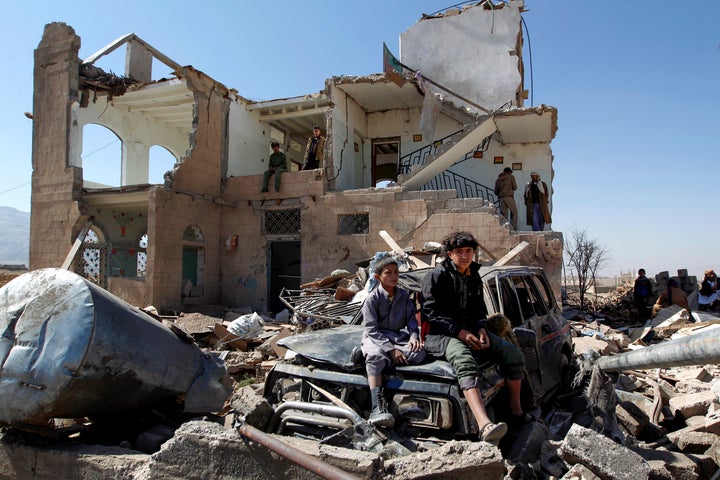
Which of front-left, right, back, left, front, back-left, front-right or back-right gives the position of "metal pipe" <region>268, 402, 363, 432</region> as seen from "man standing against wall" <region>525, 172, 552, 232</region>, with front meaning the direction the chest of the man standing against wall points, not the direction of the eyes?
front

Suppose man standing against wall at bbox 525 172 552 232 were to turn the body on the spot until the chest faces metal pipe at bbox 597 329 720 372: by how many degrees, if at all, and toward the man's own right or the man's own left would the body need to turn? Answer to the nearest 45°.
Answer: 0° — they already face it

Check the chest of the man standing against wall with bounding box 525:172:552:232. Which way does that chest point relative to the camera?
toward the camera

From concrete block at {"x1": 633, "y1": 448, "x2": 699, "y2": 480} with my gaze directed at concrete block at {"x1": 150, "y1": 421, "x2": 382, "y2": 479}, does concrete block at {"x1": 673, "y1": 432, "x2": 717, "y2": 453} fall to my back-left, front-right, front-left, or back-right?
back-right

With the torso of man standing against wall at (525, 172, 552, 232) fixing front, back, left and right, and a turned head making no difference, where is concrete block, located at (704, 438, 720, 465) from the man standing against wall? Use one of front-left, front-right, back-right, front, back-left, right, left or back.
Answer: front

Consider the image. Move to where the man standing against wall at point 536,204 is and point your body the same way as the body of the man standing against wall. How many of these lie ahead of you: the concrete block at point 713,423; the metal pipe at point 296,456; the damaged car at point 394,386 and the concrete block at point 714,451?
4

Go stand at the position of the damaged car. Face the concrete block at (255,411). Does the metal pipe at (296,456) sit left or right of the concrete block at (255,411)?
left

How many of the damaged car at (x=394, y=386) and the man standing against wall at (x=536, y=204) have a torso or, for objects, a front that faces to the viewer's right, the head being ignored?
0

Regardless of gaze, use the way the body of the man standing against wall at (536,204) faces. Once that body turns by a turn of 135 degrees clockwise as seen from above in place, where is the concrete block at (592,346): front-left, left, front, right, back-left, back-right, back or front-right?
back-left

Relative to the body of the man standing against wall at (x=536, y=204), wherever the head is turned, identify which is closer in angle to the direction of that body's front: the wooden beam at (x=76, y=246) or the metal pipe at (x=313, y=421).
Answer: the metal pipe

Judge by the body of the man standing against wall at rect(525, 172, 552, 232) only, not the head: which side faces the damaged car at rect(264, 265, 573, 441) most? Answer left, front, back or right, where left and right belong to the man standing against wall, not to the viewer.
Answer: front

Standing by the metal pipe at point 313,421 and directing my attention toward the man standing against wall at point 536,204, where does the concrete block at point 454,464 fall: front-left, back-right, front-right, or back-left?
back-right

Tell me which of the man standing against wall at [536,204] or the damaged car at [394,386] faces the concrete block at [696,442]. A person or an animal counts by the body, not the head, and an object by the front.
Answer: the man standing against wall

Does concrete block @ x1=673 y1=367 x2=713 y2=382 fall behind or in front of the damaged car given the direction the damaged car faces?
behind

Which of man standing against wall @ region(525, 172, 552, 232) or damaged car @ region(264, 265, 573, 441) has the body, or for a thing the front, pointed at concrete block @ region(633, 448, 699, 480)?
the man standing against wall

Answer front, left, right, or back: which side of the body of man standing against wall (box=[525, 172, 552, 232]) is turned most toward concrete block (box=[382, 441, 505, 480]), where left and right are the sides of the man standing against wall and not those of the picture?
front

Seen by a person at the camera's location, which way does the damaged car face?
facing the viewer and to the left of the viewer
